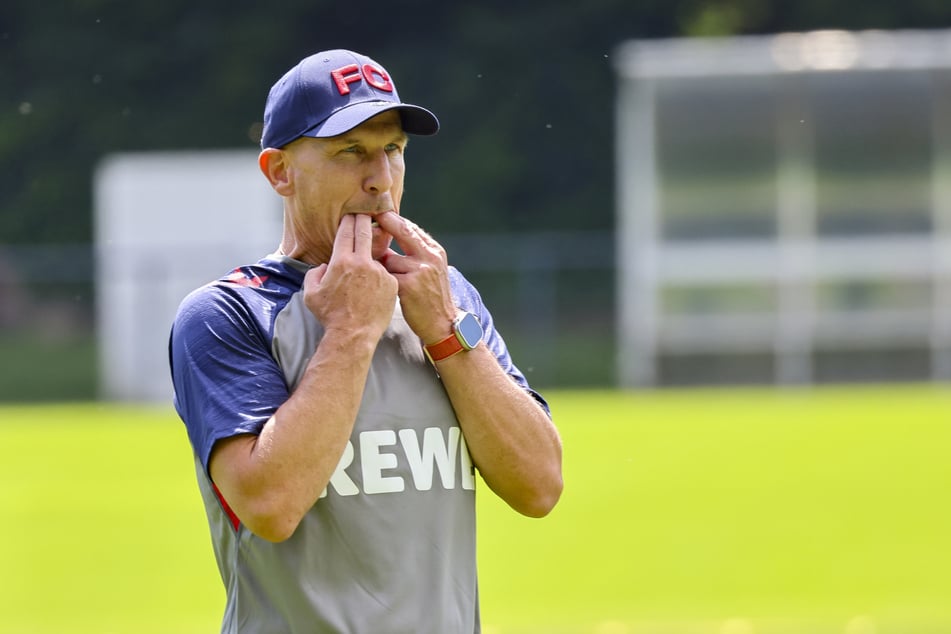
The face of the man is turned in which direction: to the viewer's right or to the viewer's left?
to the viewer's right

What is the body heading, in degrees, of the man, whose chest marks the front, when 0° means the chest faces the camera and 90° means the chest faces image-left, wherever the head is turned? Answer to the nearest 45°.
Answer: approximately 315°
